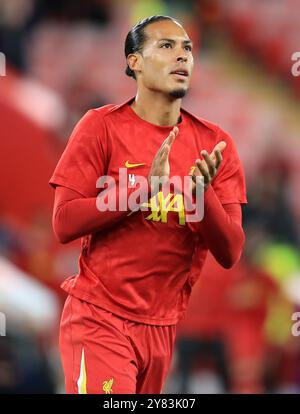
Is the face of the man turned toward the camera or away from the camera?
toward the camera

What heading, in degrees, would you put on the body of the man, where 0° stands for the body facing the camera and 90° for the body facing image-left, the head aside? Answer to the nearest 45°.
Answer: approximately 315°
